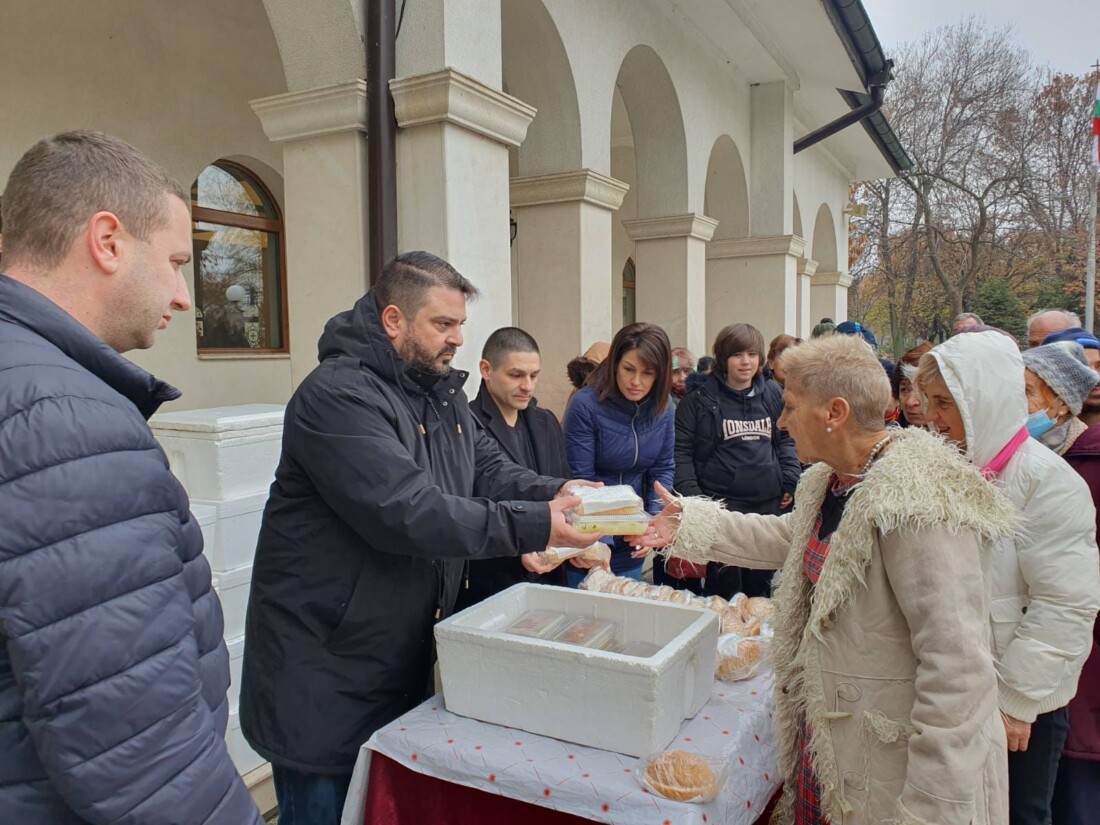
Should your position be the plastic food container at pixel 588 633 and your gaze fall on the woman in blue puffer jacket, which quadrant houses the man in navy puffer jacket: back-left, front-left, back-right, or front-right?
back-left

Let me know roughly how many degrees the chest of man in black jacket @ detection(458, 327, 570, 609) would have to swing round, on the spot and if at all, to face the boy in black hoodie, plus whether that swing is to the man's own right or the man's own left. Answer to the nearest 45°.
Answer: approximately 90° to the man's own left

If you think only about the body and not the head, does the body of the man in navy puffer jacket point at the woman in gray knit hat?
yes

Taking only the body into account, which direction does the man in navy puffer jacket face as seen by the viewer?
to the viewer's right

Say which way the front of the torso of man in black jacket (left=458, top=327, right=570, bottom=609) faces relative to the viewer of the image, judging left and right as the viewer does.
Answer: facing the viewer and to the right of the viewer

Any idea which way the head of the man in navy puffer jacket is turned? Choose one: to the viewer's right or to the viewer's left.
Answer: to the viewer's right

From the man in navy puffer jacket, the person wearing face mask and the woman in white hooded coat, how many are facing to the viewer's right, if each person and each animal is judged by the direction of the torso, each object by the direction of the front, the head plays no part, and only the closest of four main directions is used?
1

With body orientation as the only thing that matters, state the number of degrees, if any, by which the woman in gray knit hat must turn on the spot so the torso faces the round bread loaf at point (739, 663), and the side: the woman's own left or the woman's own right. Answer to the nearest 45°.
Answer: approximately 45° to the woman's own left

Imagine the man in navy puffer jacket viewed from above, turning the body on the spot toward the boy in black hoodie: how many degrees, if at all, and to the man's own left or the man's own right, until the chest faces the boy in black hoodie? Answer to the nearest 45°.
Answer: approximately 45° to the man's own left

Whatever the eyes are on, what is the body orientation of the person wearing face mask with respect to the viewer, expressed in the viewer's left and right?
facing to the left of the viewer

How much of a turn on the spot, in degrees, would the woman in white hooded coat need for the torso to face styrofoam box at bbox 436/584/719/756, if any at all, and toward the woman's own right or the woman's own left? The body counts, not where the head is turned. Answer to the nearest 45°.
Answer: approximately 45° to the woman's own left

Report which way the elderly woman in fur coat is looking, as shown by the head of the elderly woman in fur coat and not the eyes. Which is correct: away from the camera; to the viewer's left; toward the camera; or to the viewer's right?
to the viewer's left

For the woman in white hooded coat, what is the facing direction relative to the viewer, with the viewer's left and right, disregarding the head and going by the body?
facing to the left of the viewer

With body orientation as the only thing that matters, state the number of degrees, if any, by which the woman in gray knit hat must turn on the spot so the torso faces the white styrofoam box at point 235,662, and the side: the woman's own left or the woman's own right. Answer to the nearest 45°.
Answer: approximately 45° to the woman's own left
